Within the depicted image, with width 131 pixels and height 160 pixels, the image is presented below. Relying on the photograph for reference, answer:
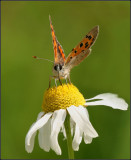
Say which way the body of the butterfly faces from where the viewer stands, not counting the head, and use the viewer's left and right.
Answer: facing the viewer and to the left of the viewer
